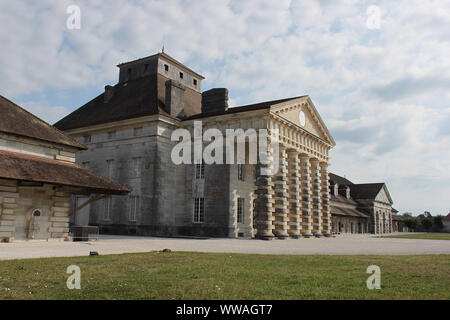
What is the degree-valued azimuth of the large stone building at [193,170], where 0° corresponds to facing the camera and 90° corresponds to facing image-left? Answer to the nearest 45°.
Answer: approximately 315°

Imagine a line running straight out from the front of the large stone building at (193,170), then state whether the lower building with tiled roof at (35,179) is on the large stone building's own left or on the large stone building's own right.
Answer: on the large stone building's own right
